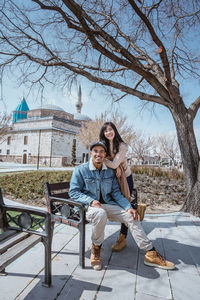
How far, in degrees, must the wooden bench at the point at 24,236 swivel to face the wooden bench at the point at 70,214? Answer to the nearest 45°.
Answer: approximately 90° to its left

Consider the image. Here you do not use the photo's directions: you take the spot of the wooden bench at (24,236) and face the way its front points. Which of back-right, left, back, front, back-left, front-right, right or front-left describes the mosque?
back-left

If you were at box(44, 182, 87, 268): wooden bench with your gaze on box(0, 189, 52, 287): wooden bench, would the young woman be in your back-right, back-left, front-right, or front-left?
back-left

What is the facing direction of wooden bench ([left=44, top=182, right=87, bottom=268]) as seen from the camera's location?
facing the viewer and to the right of the viewer

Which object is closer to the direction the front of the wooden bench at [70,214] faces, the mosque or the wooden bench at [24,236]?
the wooden bench

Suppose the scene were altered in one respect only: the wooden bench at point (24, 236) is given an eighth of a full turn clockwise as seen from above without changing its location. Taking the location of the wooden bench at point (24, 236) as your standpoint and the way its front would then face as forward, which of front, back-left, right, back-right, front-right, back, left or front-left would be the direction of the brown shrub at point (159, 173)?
back-left

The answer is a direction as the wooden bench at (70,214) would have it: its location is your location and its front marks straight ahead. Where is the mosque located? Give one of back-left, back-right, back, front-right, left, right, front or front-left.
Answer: back-left

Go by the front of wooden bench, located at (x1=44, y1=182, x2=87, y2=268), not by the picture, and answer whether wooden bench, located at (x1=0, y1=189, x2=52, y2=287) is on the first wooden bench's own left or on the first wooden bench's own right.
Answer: on the first wooden bench's own right

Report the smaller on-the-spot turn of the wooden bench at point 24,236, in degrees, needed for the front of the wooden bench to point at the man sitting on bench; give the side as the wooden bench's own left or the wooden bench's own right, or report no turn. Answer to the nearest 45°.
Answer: approximately 45° to the wooden bench's own left

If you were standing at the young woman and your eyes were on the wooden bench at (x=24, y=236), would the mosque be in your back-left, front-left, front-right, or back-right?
back-right

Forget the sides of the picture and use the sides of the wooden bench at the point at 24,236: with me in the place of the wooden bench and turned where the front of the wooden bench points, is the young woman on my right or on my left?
on my left
